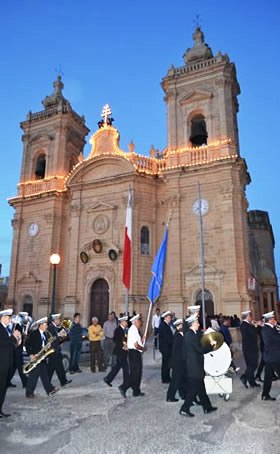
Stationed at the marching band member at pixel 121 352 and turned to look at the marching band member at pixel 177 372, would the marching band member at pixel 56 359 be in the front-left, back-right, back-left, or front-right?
back-right

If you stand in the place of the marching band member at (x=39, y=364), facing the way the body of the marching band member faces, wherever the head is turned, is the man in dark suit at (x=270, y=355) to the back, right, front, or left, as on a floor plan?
front

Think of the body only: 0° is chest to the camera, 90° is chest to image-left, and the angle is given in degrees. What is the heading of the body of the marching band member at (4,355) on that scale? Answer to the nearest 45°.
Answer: approximately 270°

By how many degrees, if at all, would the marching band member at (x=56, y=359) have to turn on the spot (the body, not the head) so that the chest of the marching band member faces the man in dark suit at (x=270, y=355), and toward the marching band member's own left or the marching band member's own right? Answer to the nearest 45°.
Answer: approximately 45° to the marching band member's own right
